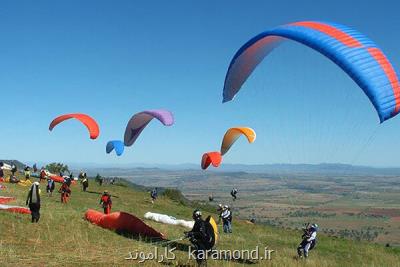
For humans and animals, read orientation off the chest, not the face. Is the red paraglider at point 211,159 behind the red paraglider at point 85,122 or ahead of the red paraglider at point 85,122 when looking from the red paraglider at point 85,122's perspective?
ahead

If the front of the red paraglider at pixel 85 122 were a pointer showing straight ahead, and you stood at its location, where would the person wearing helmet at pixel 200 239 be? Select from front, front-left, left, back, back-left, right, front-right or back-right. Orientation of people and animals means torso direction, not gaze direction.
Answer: back-right

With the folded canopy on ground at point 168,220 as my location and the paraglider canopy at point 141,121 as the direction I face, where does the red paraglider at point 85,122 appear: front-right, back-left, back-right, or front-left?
front-left

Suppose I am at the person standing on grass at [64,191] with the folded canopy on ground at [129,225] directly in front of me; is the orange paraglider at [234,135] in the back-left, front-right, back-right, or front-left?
back-left

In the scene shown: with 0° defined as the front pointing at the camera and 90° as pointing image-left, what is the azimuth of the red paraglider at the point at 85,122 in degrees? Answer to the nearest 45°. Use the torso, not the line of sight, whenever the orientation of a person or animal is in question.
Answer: approximately 225°
